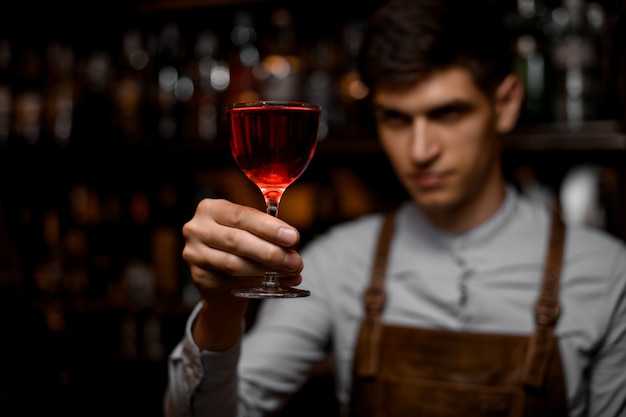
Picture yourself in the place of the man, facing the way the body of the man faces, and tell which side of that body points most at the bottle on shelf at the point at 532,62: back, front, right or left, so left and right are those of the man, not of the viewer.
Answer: back

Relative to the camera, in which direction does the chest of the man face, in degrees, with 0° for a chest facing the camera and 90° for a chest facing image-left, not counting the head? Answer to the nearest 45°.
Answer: approximately 0°

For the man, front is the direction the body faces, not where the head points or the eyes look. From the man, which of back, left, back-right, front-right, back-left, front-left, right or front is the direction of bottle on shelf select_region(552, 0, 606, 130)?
back-left
